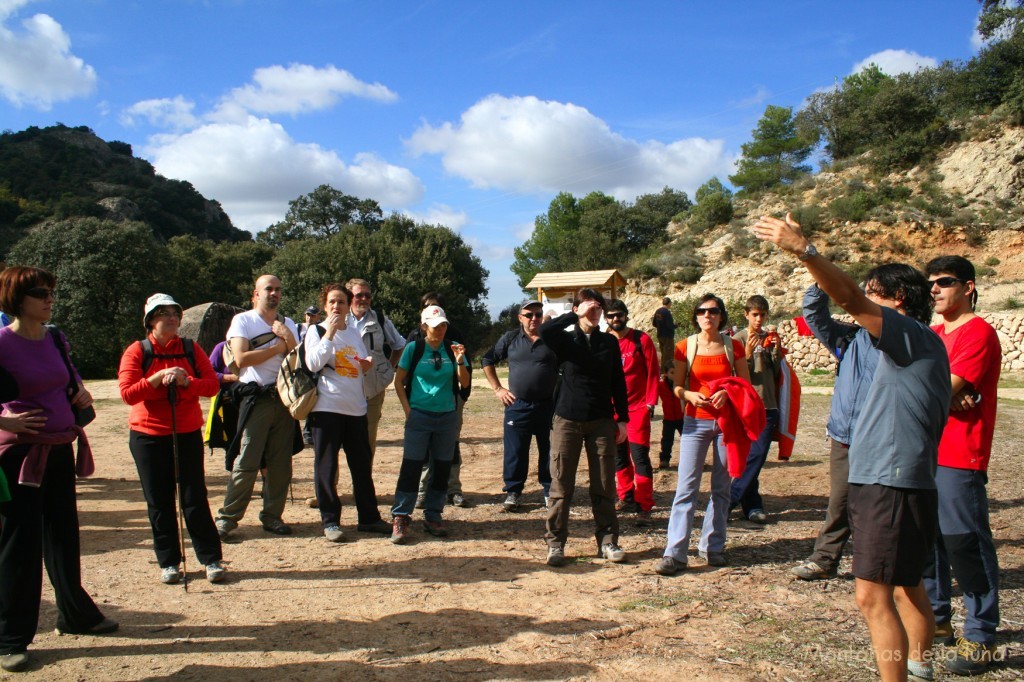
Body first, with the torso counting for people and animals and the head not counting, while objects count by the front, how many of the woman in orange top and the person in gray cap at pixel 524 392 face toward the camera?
2

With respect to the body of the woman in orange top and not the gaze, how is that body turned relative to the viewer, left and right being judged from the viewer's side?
facing the viewer

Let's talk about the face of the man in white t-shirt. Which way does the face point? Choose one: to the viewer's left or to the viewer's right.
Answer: to the viewer's right

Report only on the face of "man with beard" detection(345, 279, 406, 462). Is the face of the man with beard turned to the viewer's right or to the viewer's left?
to the viewer's right

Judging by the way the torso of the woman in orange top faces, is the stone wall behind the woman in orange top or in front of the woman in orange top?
behind

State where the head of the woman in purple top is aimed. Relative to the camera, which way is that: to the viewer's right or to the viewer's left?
to the viewer's right

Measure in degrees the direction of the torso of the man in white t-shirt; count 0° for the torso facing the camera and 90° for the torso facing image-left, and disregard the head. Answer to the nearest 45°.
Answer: approximately 315°

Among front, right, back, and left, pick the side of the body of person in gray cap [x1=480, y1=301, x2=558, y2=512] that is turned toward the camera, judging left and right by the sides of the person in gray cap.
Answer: front

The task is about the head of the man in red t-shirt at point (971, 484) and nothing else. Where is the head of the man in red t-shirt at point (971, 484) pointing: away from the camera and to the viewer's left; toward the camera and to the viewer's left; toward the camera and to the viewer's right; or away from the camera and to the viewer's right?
toward the camera and to the viewer's left

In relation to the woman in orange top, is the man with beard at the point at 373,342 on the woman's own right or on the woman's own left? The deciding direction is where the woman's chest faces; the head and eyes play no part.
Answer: on the woman's own right
